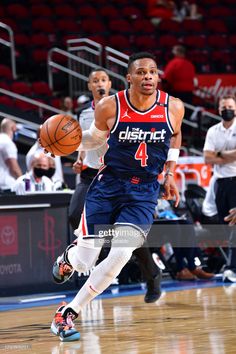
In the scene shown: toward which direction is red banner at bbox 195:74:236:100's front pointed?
toward the camera

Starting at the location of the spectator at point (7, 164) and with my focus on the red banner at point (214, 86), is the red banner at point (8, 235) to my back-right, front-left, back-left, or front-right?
back-right

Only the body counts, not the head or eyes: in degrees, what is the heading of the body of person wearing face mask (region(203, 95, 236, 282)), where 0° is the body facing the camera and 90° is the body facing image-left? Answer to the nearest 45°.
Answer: approximately 0°

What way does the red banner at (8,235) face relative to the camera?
toward the camera

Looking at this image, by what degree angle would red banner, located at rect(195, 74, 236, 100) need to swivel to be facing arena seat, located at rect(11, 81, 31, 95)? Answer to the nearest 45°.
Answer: approximately 45° to its right

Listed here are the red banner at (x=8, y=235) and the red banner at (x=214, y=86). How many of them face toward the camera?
2

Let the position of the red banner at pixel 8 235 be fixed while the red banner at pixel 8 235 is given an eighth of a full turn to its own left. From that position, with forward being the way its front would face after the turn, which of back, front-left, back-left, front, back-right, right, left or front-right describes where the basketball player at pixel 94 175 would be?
front

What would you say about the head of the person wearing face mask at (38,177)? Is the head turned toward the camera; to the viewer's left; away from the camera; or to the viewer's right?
toward the camera

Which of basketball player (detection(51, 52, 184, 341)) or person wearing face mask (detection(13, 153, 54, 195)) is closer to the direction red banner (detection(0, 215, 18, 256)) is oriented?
the basketball player

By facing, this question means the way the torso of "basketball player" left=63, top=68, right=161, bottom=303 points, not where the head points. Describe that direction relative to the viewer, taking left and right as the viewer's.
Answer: facing the viewer and to the right of the viewer

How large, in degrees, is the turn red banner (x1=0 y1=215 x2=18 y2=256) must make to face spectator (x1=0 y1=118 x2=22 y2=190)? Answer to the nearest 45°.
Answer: approximately 180°

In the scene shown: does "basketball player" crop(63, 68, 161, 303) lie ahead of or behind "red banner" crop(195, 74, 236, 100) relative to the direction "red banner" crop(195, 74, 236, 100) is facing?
ahead
